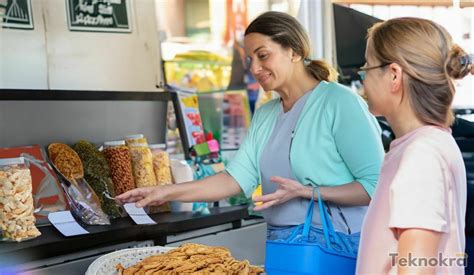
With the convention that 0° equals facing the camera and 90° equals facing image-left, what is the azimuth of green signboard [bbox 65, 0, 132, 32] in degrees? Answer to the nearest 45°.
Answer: approximately 0°

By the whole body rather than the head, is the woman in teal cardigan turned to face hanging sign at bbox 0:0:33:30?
no

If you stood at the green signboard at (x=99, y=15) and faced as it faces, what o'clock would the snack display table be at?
The snack display table is roughly at 12 o'clock from the green signboard.

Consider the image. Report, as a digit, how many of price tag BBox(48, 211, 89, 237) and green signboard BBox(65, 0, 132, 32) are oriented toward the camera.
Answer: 2

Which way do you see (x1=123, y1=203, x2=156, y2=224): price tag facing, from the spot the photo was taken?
facing the viewer

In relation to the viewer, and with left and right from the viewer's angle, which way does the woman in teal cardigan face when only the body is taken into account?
facing the viewer and to the left of the viewer

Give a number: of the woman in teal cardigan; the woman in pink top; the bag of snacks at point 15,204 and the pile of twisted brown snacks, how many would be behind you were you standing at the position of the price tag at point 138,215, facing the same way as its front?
0

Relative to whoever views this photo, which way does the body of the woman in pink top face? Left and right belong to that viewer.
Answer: facing to the left of the viewer

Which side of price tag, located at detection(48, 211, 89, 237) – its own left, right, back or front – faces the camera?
front

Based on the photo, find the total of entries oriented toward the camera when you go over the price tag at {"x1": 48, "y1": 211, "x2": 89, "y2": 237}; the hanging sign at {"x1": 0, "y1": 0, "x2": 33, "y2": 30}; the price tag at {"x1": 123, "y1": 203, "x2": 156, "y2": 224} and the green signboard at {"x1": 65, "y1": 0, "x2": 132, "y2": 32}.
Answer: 4
